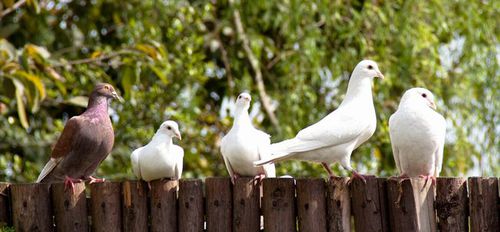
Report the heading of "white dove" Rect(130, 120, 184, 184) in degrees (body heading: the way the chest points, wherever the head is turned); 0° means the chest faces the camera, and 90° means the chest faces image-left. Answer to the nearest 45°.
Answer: approximately 315°

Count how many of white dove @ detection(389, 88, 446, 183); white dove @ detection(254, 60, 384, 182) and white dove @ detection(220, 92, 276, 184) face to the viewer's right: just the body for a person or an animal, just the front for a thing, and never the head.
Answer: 1

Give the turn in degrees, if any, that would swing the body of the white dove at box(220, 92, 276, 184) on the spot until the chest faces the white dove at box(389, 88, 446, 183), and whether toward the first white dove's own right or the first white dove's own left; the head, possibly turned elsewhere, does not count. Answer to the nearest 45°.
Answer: approximately 90° to the first white dove's own left

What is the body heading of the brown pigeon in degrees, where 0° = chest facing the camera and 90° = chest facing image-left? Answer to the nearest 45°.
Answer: approximately 315°

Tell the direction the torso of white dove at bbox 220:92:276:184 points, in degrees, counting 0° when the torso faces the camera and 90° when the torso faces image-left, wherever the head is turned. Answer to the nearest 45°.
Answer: approximately 0°

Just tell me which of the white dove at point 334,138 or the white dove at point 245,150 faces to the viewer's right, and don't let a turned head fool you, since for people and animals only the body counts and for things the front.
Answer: the white dove at point 334,138

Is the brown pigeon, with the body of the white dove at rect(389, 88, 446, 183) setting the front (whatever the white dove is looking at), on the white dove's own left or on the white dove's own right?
on the white dove's own right

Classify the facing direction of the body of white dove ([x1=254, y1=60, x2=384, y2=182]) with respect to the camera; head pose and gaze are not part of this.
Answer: to the viewer's right

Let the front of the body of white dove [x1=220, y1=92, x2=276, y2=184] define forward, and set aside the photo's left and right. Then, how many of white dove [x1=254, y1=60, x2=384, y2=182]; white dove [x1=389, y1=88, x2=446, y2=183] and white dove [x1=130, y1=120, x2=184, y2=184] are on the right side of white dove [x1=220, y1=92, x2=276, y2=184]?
1

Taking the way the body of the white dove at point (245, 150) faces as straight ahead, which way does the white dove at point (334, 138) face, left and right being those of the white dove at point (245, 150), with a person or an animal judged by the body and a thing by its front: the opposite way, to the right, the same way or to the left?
to the left
